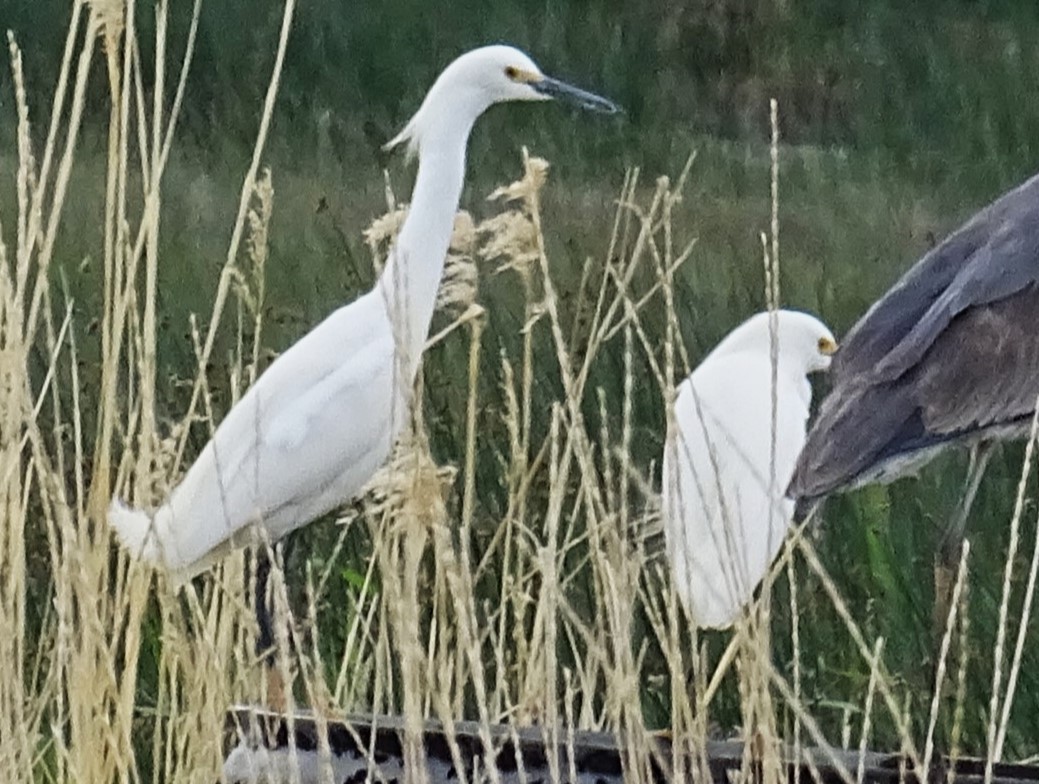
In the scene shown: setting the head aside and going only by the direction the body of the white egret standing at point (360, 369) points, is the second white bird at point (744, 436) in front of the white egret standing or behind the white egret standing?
in front

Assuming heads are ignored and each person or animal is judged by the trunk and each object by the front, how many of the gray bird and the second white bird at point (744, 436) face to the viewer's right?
2

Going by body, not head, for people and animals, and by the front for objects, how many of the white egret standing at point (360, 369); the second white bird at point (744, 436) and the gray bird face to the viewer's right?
3

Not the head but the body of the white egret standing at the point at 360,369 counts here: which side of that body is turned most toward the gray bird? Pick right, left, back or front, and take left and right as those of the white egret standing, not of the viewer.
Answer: front

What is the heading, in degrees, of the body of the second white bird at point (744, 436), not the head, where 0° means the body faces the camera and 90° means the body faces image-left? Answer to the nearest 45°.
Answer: approximately 270°

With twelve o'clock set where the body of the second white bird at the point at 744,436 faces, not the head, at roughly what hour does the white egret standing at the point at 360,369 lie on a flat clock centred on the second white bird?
The white egret standing is roughly at 6 o'clock from the second white bird.

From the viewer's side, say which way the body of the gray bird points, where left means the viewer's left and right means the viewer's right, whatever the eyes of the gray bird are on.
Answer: facing to the right of the viewer

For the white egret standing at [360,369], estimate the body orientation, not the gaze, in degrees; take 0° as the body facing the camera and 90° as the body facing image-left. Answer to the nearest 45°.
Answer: approximately 270°

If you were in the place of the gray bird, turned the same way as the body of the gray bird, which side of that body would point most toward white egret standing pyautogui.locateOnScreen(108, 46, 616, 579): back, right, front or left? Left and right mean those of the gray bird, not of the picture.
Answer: back
